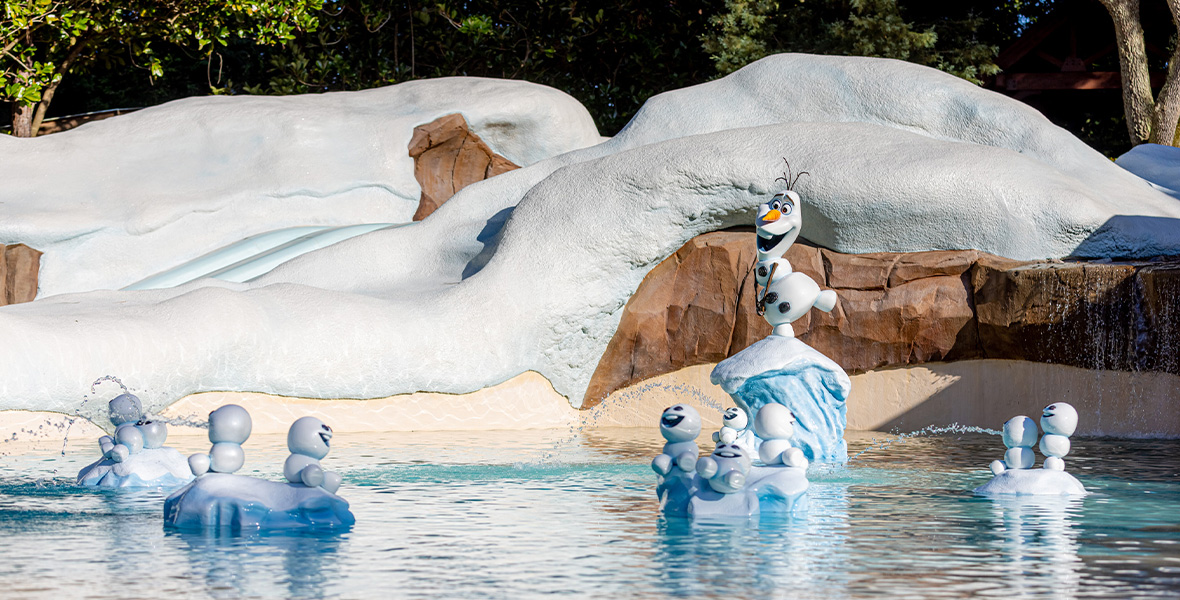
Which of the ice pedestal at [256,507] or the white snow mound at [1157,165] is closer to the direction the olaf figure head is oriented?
the ice pedestal

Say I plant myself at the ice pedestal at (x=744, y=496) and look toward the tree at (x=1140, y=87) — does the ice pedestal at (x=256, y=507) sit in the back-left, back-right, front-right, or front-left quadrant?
back-left

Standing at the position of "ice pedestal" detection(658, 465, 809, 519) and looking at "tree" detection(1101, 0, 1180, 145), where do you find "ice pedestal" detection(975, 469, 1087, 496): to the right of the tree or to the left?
right

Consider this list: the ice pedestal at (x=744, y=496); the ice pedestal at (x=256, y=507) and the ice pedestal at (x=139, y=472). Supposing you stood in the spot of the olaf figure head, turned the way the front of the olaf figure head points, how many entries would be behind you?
0

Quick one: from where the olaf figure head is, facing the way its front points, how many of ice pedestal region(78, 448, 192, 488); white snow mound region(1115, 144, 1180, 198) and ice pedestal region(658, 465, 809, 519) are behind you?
1

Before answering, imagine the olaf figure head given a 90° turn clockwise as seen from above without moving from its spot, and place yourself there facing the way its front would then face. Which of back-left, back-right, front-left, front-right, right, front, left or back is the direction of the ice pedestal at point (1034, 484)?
back

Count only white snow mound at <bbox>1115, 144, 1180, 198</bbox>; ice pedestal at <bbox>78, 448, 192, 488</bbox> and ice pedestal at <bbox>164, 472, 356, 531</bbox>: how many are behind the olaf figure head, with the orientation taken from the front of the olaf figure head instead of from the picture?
1

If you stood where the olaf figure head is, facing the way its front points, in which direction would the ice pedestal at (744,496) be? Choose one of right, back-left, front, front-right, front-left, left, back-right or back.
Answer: front-left

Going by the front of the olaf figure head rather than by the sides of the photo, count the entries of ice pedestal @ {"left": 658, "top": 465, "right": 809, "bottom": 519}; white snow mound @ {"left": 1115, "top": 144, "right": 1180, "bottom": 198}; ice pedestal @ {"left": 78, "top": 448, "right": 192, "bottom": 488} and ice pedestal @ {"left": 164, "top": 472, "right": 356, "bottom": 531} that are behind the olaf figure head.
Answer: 1

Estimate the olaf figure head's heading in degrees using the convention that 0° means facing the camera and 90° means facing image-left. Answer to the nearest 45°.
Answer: approximately 45°

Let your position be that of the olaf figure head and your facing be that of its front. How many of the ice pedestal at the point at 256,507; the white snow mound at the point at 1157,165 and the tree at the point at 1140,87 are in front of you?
1

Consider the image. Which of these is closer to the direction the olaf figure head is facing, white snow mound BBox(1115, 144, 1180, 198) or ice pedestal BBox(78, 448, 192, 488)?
the ice pedestal

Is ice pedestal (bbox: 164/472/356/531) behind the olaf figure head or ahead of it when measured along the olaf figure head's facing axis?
ahead

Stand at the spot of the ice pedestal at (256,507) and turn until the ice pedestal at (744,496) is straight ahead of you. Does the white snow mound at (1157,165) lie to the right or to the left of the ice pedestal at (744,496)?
left

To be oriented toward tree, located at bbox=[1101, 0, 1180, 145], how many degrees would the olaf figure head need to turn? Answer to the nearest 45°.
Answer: approximately 180°

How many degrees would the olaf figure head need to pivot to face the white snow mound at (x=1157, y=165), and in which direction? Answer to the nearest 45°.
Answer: approximately 180°
